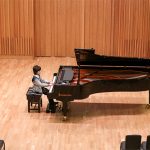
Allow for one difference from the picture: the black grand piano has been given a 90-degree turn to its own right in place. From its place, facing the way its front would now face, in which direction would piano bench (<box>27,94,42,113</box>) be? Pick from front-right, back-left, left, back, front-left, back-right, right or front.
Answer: left

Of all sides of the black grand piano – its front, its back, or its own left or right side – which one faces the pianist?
front

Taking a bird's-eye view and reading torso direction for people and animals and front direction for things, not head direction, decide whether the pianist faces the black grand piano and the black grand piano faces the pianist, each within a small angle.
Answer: yes

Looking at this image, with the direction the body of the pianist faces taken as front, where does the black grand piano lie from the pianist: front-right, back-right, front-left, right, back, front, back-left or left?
front

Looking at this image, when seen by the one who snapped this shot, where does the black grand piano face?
facing to the left of the viewer

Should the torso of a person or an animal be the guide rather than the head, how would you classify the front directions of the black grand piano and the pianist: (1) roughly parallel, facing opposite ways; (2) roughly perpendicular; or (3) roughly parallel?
roughly parallel, facing opposite ways

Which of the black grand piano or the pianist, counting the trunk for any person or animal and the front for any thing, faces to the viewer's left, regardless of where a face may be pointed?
the black grand piano

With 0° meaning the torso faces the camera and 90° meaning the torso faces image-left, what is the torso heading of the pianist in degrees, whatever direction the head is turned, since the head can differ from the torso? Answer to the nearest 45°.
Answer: approximately 270°

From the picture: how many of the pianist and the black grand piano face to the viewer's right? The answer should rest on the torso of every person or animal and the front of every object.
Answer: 1
